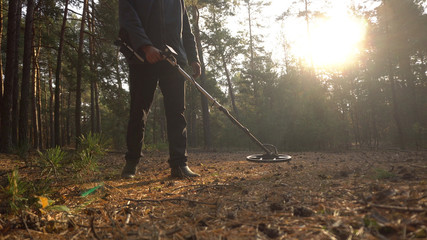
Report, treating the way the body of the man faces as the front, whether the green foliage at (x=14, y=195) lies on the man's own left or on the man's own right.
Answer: on the man's own right

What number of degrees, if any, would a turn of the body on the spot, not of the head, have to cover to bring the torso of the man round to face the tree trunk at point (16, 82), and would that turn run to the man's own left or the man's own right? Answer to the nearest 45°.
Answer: approximately 180°

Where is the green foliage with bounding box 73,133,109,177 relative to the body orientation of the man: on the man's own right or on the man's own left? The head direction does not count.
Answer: on the man's own right

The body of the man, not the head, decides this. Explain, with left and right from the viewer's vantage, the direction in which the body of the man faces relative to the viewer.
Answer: facing the viewer and to the right of the viewer

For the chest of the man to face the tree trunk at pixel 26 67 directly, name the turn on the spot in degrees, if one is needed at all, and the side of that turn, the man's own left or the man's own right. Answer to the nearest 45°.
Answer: approximately 180°
